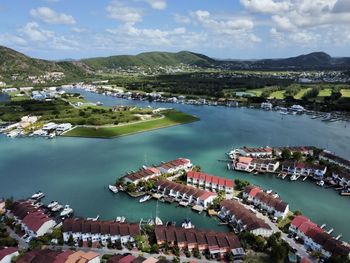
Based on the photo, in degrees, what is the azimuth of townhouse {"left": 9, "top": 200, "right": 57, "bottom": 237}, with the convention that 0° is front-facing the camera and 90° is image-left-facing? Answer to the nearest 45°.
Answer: approximately 45°

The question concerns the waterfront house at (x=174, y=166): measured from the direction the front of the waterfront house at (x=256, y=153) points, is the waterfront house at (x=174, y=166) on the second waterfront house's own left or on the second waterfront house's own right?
on the second waterfront house's own right

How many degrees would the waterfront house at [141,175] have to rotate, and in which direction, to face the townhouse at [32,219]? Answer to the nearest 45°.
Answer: approximately 90° to its right

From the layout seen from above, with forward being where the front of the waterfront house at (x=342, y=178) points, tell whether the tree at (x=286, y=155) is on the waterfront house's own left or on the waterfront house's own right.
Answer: on the waterfront house's own right

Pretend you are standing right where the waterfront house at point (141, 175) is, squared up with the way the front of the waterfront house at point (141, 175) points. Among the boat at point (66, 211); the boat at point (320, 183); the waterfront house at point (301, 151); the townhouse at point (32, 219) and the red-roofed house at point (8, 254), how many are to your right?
3

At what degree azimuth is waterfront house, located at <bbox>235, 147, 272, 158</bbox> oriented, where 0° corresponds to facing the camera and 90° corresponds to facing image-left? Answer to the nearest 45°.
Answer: approximately 0°

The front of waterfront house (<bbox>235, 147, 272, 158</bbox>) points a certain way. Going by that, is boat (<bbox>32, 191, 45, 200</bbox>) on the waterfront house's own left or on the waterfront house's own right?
on the waterfront house's own right

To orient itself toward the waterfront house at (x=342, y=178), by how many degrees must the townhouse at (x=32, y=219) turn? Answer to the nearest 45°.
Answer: approximately 135° to its left

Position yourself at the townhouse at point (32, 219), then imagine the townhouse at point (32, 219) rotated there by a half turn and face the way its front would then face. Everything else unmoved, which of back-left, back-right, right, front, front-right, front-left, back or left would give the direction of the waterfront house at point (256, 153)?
front-right

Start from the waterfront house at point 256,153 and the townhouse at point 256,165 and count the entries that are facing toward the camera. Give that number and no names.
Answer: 2
